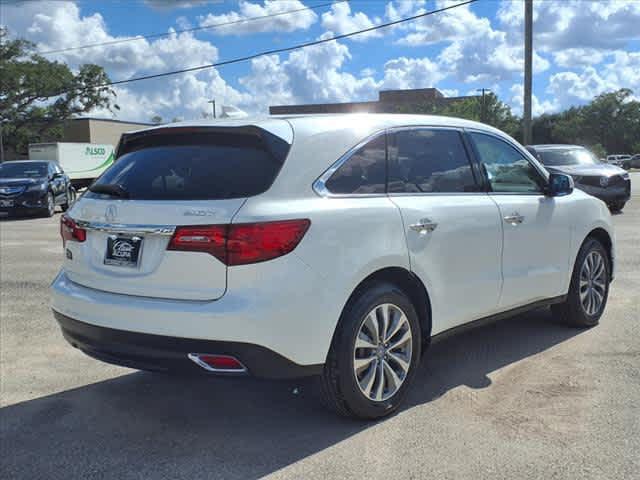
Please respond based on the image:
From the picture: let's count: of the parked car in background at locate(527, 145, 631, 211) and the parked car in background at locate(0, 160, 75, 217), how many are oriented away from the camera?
0

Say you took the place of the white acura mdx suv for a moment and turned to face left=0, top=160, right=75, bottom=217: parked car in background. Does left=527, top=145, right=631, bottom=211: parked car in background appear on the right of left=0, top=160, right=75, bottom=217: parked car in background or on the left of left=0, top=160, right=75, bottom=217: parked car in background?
right

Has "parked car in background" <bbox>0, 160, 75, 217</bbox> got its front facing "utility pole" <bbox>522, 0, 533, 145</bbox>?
no

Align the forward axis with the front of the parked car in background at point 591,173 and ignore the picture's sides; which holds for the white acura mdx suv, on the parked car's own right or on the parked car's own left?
on the parked car's own right

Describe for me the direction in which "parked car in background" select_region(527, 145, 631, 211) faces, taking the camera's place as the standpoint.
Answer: facing the viewer and to the right of the viewer

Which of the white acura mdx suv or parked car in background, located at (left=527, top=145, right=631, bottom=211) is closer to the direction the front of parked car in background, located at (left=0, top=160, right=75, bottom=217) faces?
the white acura mdx suv

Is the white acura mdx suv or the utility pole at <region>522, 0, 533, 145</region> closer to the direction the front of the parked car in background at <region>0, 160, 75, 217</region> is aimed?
the white acura mdx suv

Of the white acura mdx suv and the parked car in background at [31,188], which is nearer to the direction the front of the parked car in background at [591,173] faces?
the white acura mdx suv

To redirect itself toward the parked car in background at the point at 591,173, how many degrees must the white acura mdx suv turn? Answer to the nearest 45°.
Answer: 0° — it already faces it

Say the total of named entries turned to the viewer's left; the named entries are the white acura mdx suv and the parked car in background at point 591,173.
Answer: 0

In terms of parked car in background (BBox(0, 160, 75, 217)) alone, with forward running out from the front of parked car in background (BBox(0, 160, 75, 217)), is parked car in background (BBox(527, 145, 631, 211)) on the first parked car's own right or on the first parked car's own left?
on the first parked car's own left

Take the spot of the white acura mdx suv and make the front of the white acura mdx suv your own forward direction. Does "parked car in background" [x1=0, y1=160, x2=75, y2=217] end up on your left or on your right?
on your left

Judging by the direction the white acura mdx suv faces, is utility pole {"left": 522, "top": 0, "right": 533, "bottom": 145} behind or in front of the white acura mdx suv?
in front

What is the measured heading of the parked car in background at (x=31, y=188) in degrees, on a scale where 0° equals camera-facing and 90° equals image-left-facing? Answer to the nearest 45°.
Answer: approximately 45°

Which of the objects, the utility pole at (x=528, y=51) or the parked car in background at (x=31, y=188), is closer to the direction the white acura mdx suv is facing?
the utility pole

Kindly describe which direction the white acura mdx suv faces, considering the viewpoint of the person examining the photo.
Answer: facing away from the viewer and to the right of the viewer

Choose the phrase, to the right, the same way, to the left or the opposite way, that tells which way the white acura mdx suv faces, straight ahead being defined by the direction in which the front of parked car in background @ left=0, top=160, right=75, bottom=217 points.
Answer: the opposite way

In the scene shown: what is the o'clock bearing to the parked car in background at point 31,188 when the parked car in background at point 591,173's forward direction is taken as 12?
the parked car in background at point 31,188 is roughly at 4 o'clock from the parked car in background at point 591,173.
